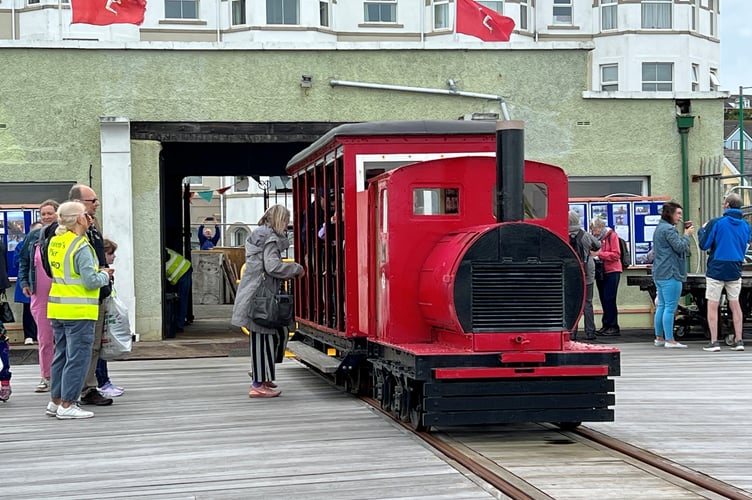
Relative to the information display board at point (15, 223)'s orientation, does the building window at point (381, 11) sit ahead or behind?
behind

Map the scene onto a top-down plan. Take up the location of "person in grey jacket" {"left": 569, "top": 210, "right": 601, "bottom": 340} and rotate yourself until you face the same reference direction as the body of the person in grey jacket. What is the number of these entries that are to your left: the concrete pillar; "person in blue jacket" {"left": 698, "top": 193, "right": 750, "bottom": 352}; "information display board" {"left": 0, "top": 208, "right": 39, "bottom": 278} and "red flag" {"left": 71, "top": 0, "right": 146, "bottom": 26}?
3

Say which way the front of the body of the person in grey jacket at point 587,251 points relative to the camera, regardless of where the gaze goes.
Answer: away from the camera

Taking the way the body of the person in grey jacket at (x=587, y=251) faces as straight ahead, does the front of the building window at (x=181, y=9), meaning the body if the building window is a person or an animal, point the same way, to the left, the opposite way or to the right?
the opposite way

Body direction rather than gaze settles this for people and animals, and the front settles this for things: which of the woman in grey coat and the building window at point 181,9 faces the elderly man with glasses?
the building window

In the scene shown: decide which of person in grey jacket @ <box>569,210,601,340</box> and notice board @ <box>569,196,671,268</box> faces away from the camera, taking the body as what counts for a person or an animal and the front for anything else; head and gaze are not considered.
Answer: the person in grey jacket

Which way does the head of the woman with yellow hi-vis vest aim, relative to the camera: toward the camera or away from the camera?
away from the camera

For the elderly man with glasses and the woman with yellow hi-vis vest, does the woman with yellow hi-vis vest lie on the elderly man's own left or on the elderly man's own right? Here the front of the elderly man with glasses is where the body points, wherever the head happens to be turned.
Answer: on the elderly man's own right

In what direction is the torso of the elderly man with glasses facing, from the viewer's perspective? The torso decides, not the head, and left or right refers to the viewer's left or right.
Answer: facing to the right of the viewer

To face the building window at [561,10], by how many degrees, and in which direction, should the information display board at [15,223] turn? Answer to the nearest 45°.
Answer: approximately 135° to its left

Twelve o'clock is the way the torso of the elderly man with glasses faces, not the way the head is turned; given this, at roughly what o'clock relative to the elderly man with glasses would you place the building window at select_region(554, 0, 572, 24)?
The building window is roughly at 10 o'clock from the elderly man with glasses.

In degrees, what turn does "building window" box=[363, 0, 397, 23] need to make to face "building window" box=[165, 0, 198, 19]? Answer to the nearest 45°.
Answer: approximately 90° to its right

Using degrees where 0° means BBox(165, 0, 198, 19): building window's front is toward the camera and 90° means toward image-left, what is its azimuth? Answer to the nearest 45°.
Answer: approximately 0°

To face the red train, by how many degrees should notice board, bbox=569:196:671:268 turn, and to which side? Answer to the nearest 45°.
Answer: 0° — it already faces it

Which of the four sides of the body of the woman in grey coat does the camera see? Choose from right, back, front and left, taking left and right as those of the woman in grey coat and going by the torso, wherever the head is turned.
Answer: right

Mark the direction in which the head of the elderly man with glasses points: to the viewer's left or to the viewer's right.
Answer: to the viewer's right
